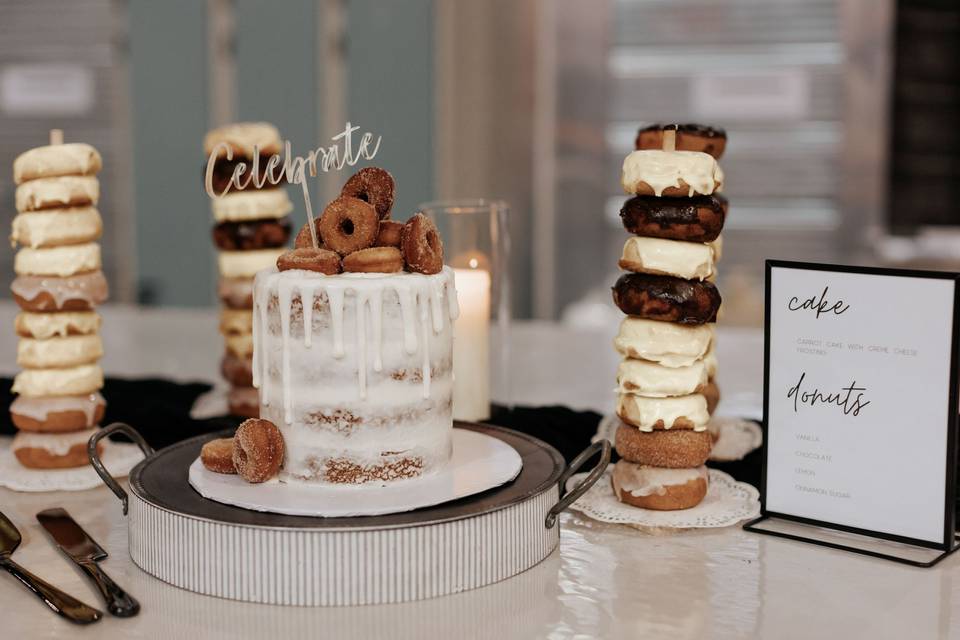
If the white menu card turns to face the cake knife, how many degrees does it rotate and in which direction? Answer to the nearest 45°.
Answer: approximately 45° to its right

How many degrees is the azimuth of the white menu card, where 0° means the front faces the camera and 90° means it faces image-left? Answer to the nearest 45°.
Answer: approximately 45°

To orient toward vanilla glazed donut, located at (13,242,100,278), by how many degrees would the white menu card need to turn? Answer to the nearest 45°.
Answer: approximately 45° to its right

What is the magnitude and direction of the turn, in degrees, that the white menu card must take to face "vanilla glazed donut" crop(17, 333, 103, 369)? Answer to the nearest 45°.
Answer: approximately 45° to its right

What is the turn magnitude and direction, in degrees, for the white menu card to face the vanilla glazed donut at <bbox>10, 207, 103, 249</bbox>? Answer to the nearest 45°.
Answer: approximately 45° to its right

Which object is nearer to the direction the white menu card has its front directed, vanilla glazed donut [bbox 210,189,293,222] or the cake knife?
the cake knife
